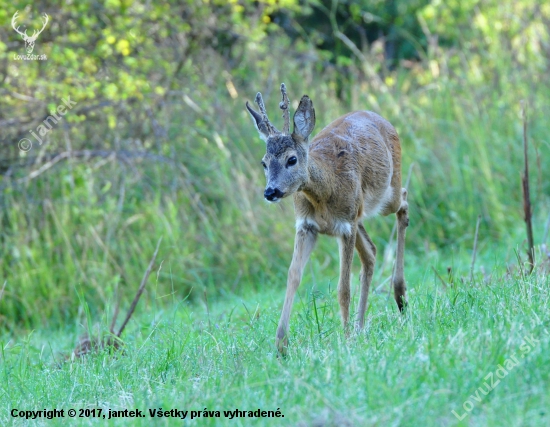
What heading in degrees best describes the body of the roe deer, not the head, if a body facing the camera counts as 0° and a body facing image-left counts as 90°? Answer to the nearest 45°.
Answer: approximately 45°
